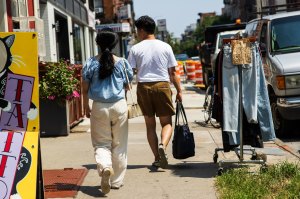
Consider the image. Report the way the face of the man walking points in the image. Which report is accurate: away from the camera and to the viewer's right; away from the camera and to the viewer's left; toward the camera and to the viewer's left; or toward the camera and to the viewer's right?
away from the camera and to the viewer's left

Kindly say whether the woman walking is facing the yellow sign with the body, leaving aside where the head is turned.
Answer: no

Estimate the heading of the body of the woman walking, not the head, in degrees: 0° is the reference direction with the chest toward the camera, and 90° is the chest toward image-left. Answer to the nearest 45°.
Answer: approximately 180°

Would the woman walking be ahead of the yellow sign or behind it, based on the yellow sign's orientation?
behind

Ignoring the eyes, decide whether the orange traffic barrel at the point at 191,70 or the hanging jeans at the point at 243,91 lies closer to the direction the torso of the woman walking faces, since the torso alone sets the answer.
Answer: the orange traffic barrel

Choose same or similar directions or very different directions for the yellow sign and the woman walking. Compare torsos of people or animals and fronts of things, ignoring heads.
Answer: very different directions

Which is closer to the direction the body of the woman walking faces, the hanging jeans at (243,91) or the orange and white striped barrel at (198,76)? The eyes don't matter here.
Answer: the orange and white striped barrel

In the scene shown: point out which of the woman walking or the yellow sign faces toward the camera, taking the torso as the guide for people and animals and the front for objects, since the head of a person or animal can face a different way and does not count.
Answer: the yellow sign

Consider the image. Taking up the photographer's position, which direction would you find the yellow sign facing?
facing the viewer

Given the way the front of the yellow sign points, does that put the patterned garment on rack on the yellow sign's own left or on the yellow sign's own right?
on the yellow sign's own left

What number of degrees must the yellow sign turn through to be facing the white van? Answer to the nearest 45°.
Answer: approximately 135° to its left

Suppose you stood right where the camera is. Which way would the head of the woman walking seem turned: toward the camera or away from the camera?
away from the camera
